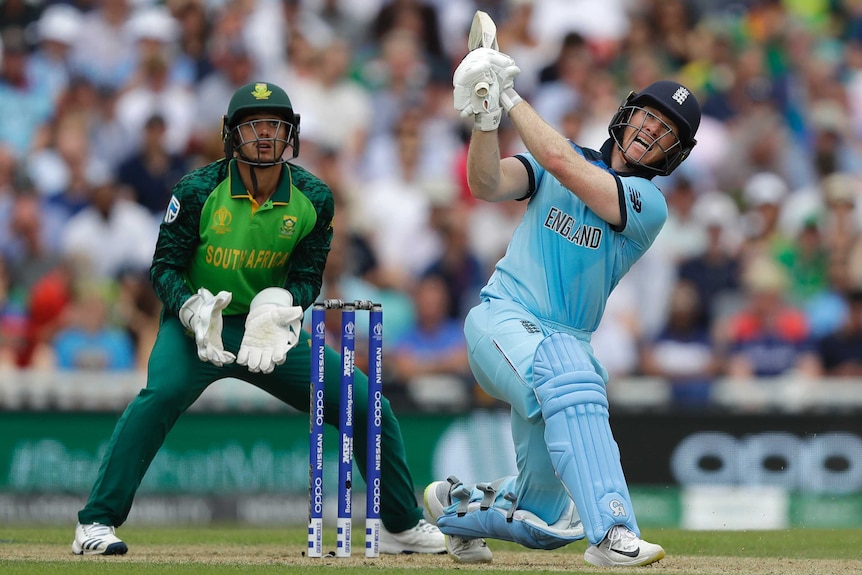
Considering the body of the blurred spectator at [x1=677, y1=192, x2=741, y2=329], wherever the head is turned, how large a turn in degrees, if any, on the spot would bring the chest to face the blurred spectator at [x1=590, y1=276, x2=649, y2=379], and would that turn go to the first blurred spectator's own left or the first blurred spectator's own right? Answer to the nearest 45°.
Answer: approximately 45° to the first blurred spectator's own right

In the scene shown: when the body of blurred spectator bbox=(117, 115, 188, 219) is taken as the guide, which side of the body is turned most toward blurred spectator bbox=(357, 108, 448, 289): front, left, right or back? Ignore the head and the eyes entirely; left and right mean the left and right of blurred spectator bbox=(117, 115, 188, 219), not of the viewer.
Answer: left

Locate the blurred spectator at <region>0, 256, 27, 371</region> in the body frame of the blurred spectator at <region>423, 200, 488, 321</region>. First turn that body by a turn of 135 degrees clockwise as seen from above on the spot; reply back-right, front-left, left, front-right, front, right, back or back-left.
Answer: front-left

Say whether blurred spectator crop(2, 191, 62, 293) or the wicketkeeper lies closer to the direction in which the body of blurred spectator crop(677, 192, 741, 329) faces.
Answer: the wicketkeeper

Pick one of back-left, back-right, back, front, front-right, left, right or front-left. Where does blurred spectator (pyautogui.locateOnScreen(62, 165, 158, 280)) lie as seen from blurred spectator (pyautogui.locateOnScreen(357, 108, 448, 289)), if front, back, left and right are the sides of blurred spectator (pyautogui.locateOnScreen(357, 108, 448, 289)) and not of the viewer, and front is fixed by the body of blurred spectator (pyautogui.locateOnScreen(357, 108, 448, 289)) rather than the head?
right

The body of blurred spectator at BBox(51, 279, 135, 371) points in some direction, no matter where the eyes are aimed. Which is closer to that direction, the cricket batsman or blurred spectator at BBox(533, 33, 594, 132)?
the cricket batsman

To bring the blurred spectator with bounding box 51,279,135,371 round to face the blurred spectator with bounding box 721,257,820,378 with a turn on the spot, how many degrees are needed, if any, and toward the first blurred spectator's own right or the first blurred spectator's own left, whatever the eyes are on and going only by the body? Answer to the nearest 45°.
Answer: approximately 90° to the first blurred spectator's own left
